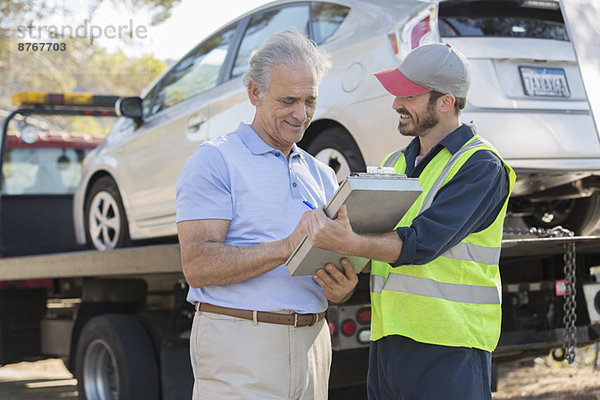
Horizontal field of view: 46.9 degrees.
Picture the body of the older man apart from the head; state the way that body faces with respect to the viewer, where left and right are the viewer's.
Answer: facing the viewer and to the right of the viewer

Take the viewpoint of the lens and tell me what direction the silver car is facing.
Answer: facing away from the viewer and to the left of the viewer

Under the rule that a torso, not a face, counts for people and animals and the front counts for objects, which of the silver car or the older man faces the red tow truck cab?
the silver car

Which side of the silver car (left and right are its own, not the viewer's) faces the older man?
left

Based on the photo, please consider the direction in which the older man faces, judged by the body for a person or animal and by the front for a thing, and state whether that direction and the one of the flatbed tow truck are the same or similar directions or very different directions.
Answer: very different directions

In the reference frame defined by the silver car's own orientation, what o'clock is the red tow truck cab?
The red tow truck cab is roughly at 12 o'clock from the silver car.

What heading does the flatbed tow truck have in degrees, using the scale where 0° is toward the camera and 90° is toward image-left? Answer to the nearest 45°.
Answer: approximately 135°

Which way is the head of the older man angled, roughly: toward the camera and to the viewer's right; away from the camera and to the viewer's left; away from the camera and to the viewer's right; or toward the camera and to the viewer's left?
toward the camera and to the viewer's right
